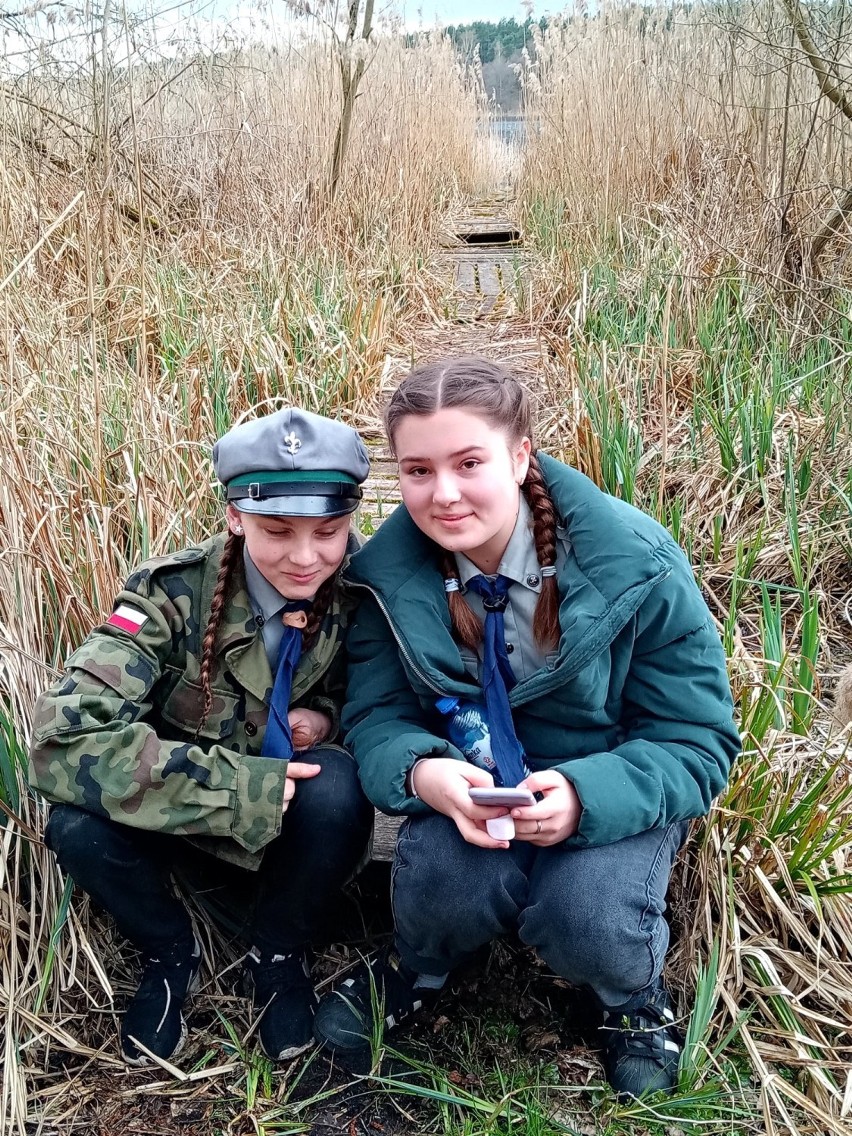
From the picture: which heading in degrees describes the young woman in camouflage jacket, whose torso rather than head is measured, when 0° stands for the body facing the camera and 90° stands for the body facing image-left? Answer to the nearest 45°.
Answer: approximately 0°

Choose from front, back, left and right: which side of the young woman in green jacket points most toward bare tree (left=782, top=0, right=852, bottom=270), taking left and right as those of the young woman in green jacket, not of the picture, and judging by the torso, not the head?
back

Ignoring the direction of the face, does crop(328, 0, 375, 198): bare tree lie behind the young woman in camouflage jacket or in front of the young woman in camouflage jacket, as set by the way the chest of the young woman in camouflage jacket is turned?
behind

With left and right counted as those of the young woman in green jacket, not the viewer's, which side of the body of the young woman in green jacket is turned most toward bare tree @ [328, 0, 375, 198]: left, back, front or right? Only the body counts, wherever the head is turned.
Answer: back

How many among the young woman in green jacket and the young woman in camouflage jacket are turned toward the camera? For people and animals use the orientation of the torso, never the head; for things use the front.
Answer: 2

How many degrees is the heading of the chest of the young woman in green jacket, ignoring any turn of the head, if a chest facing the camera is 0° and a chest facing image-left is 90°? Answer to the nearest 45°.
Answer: approximately 0°

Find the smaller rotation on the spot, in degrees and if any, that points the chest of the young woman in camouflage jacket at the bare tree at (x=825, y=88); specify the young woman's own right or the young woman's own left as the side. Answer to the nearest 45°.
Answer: approximately 135° to the young woman's own left
